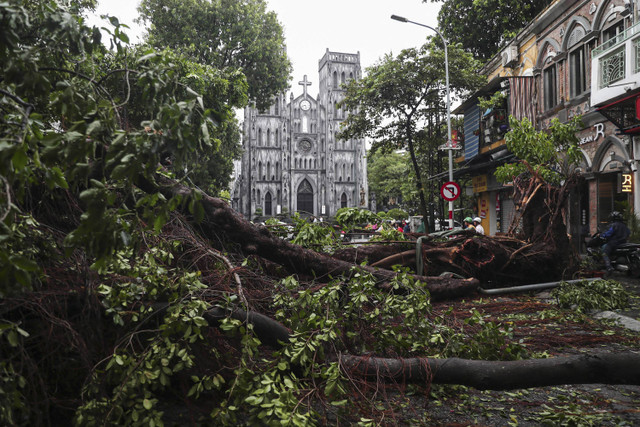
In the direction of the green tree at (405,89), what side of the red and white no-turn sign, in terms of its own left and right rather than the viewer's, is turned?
back

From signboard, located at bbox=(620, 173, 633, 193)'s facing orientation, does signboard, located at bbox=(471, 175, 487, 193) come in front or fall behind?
behind

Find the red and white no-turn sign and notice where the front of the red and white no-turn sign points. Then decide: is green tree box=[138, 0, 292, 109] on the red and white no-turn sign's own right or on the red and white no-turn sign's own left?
on the red and white no-turn sign's own right

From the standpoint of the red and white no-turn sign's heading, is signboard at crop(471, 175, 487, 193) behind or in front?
behind

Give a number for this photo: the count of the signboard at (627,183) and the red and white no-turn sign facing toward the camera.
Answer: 2

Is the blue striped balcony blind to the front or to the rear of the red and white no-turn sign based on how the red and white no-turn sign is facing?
to the rear

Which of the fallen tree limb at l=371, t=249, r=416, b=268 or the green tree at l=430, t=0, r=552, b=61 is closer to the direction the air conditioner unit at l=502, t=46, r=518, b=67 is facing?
the fallen tree limb

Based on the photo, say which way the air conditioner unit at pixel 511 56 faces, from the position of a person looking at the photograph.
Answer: facing the viewer and to the left of the viewer

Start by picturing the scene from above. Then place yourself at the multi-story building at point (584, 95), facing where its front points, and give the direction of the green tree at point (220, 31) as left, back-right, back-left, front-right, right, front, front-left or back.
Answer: front-right

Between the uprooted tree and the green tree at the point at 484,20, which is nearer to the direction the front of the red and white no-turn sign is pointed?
the uprooted tree

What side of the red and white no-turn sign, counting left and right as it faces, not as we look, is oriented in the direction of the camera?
front
